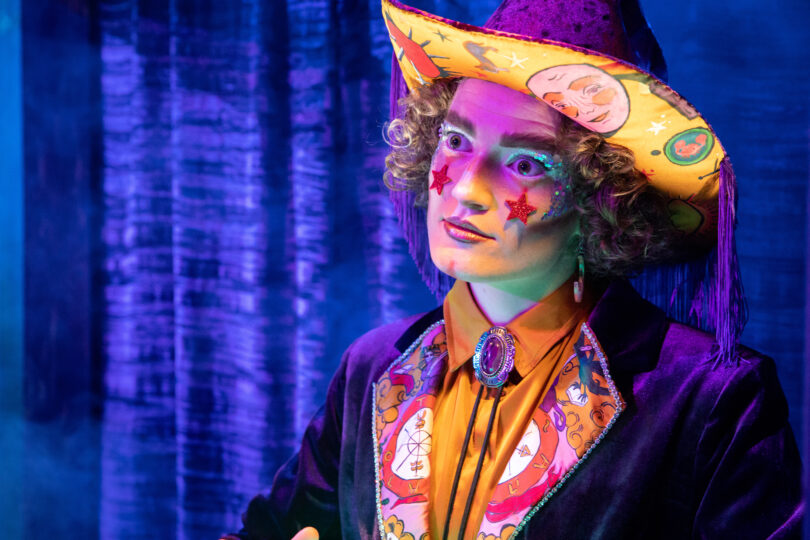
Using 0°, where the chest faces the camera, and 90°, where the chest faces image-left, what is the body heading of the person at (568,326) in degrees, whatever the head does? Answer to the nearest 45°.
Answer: approximately 45°

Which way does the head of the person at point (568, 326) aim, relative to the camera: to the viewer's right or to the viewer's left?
to the viewer's left
